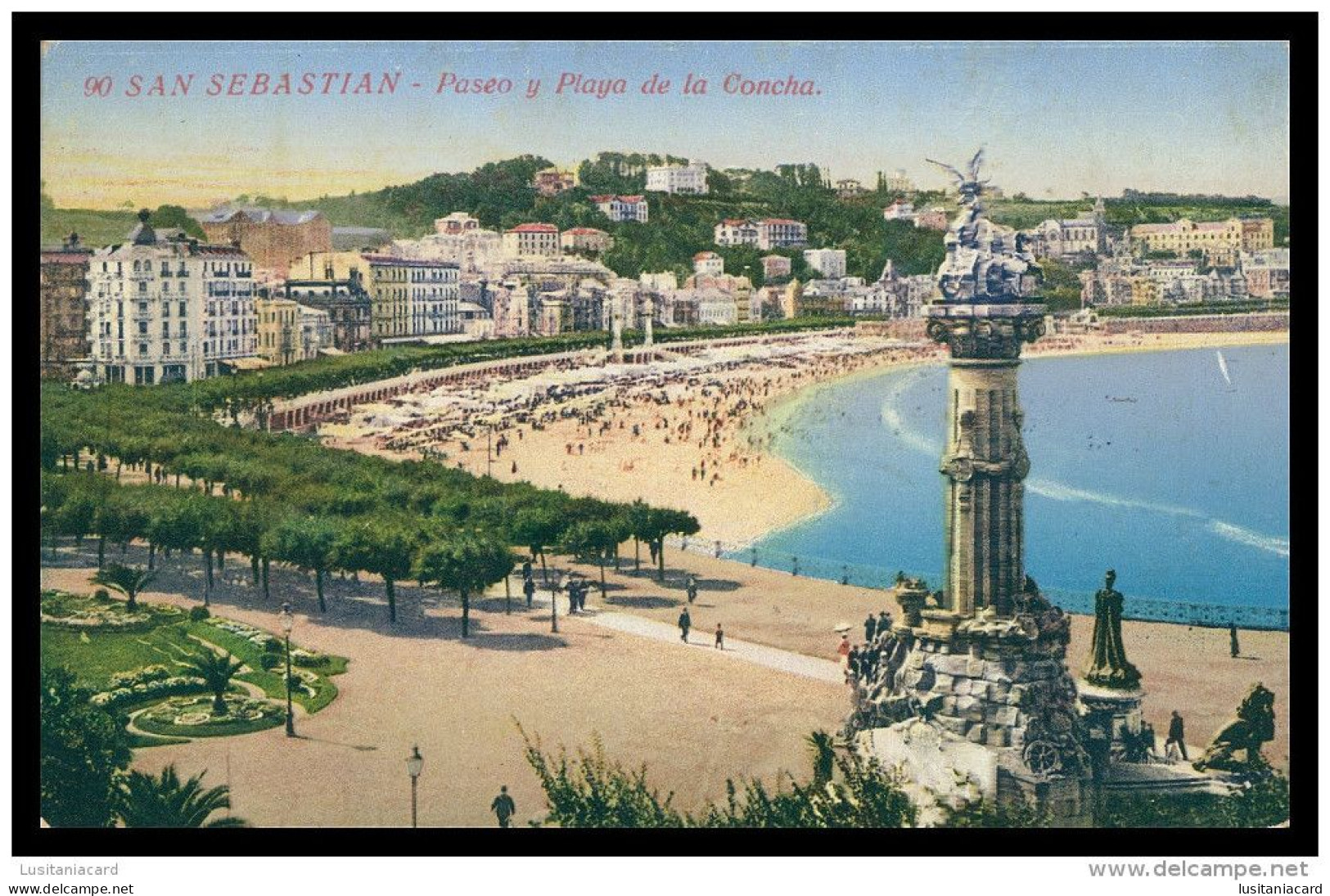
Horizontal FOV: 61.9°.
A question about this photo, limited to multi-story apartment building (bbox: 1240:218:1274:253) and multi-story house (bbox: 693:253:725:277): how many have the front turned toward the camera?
2

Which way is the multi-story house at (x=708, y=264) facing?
toward the camera

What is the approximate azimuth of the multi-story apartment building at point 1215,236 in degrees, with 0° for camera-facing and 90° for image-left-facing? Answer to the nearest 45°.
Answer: approximately 0°

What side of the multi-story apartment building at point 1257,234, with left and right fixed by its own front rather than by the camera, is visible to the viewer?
front

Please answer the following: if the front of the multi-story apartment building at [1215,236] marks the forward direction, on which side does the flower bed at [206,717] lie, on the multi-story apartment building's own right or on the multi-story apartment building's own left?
on the multi-story apartment building's own right

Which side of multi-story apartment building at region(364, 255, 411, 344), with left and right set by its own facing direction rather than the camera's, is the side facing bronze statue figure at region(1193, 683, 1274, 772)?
front

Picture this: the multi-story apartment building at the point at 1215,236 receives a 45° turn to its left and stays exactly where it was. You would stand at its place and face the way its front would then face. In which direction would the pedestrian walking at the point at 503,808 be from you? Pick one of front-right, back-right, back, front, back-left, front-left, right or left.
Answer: right
